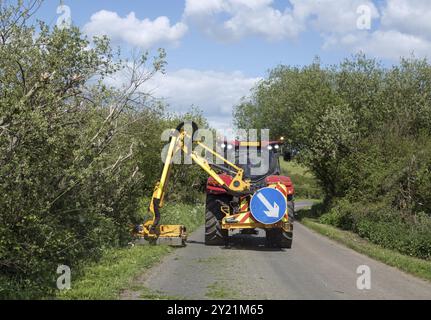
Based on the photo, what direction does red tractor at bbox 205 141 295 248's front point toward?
away from the camera

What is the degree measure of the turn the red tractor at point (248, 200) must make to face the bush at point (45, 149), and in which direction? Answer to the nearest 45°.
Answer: approximately 135° to its left

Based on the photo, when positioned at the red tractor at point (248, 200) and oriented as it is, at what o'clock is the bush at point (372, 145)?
The bush is roughly at 1 o'clock from the red tractor.
